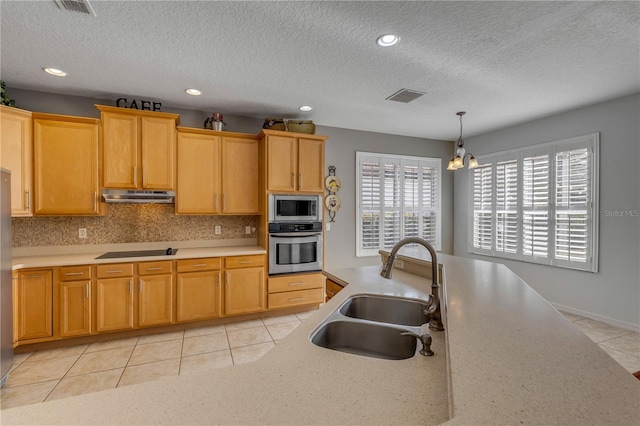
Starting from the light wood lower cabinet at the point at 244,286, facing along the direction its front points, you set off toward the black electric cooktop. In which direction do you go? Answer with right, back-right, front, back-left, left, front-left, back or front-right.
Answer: right

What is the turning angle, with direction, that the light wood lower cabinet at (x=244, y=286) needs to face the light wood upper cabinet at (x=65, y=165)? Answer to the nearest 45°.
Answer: approximately 90° to its right

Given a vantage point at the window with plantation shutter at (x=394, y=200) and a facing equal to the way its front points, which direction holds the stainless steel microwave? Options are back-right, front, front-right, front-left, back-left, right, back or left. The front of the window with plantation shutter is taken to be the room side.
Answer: right

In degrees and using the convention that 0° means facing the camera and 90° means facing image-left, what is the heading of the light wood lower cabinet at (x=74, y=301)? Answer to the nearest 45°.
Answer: approximately 0°

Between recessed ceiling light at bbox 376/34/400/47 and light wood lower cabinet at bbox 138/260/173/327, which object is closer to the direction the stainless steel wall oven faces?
the recessed ceiling light

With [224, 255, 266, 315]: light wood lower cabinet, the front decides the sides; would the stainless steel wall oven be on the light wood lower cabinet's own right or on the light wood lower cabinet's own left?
on the light wood lower cabinet's own left

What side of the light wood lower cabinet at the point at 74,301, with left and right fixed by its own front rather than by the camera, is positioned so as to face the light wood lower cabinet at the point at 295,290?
left

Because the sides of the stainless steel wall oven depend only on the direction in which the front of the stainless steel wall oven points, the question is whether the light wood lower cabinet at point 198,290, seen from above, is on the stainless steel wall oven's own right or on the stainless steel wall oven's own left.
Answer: on the stainless steel wall oven's own right

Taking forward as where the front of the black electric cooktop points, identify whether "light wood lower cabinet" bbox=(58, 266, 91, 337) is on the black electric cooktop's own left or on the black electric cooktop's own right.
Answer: on the black electric cooktop's own right
